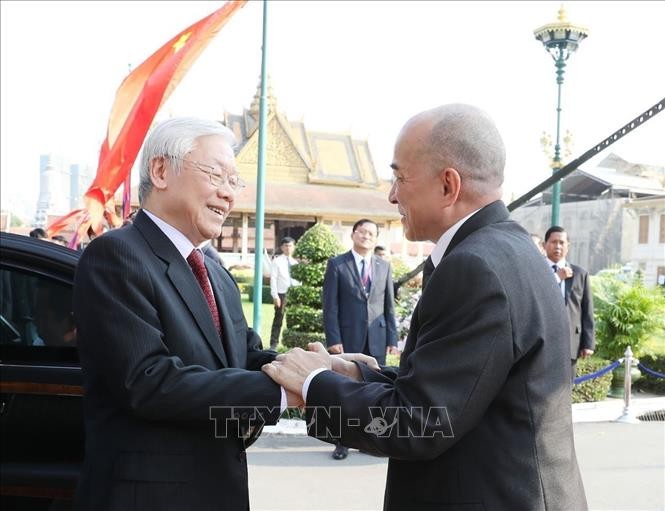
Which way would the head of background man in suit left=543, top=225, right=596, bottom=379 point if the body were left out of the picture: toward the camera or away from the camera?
toward the camera

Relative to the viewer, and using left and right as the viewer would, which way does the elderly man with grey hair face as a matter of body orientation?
facing the viewer and to the right of the viewer

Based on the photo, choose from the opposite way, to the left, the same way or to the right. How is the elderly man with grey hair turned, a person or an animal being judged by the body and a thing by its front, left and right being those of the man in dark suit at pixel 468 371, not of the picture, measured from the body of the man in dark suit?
the opposite way

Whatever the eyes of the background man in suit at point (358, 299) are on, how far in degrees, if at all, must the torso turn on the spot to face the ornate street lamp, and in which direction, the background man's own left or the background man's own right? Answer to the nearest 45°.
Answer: approximately 135° to the background man's own left

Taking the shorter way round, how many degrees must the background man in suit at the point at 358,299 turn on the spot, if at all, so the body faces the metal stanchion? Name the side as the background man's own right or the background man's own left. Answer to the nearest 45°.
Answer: approximately 90° to the background man's own left

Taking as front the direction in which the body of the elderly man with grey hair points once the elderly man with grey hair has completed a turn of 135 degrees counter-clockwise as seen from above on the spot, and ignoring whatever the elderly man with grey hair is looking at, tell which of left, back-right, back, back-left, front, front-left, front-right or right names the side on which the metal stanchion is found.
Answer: front-right

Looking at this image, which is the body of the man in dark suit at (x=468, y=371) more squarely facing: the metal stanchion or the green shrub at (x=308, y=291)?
the green shrub

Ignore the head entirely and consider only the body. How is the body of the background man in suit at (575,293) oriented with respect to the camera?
toward the camera

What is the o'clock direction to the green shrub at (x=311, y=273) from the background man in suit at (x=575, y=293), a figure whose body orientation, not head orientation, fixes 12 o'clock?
The green shrub is roughly at 4 o'clock from the background man in suit.

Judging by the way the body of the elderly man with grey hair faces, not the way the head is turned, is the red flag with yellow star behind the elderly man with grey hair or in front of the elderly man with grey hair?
behind

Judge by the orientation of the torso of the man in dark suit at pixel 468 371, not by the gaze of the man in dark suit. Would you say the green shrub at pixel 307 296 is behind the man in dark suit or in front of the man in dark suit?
in front

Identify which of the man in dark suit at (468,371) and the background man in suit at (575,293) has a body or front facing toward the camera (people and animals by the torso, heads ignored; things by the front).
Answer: the background man in suit

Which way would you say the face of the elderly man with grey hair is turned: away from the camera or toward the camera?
toward the camera

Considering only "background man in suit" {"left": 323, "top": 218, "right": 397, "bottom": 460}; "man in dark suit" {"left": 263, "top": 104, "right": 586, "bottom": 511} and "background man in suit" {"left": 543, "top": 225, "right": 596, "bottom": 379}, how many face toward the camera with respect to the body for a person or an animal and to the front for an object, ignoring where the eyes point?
2
